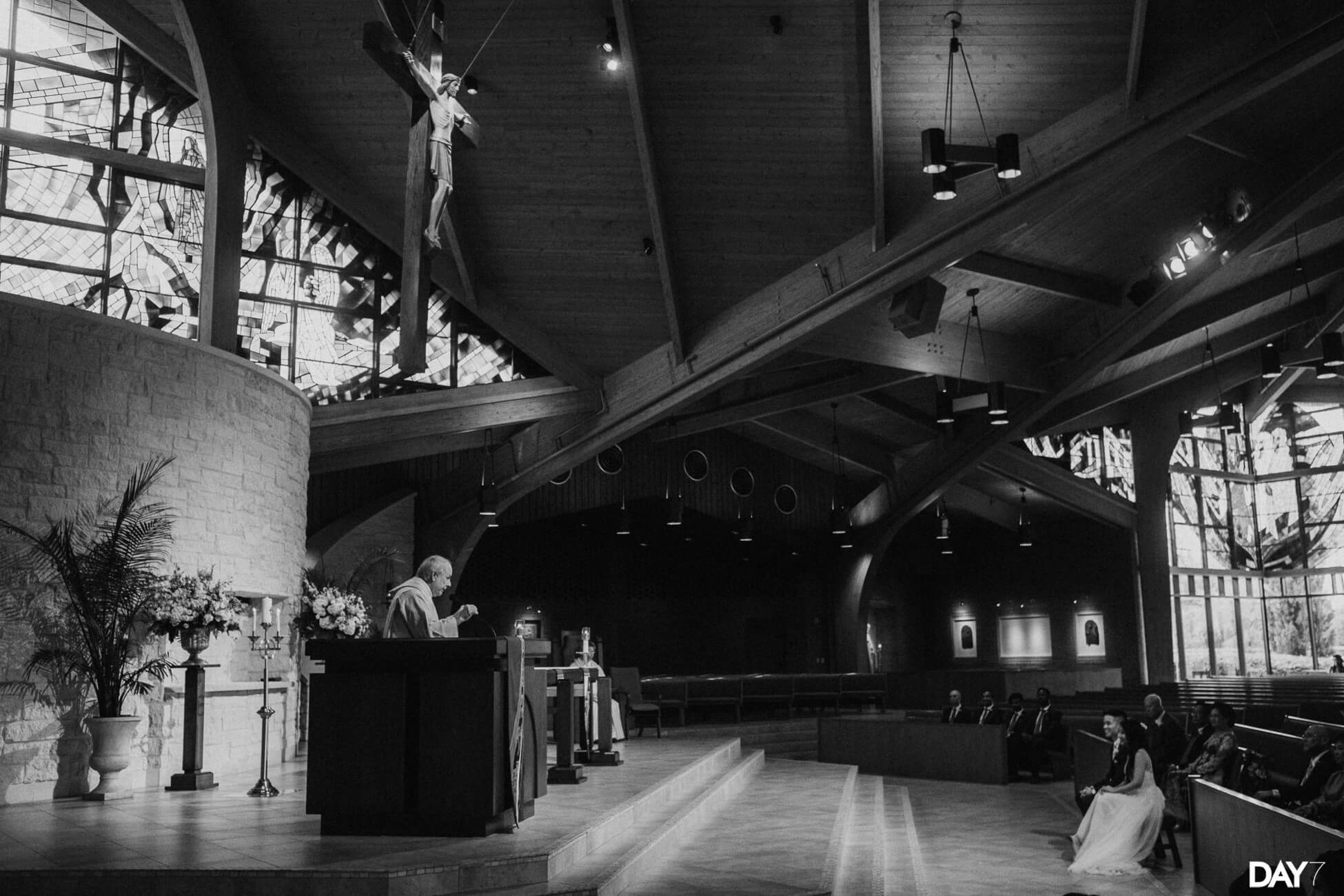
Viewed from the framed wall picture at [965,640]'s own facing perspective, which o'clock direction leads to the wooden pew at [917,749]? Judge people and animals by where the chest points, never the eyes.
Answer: The wooden pew is roughly at 12 o'clock from the framed wall picture.

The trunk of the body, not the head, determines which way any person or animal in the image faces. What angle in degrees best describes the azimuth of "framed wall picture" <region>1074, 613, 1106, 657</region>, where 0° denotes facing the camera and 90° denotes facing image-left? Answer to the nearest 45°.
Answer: approximately 0°

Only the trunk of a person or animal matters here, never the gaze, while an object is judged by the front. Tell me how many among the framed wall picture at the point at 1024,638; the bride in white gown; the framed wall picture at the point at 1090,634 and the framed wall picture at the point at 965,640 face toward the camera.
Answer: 3

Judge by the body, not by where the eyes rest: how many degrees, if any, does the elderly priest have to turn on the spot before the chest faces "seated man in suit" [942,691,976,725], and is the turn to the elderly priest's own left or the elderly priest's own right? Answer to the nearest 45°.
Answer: approximately 45° to the elderly priest's own left

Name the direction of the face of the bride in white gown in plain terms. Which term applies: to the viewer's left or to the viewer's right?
to the viewer's left

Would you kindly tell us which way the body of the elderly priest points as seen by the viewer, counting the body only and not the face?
to the viewer's right

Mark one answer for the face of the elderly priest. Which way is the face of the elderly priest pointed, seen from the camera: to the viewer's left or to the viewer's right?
to the viewer's right

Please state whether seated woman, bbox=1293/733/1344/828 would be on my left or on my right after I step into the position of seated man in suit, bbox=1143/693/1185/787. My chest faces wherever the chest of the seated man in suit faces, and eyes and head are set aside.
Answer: on my left

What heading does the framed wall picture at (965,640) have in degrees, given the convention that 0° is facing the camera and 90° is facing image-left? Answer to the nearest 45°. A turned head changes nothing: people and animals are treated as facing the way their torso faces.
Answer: approximately 0°

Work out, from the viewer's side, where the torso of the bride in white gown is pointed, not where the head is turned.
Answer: to the viewer's left
